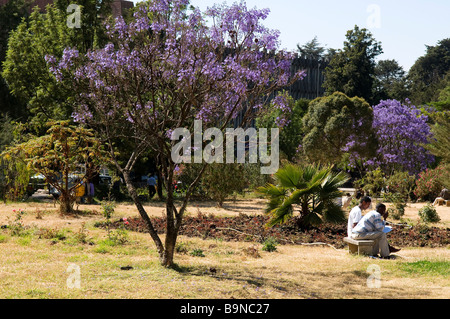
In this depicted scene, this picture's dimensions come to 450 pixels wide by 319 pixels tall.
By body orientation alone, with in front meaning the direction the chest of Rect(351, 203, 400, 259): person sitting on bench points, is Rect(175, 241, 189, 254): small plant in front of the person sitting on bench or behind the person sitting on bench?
behind

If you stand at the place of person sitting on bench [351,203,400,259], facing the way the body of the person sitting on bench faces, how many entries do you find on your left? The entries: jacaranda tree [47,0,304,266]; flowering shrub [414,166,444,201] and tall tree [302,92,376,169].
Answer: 2

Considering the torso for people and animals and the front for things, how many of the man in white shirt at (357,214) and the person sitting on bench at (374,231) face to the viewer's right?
2

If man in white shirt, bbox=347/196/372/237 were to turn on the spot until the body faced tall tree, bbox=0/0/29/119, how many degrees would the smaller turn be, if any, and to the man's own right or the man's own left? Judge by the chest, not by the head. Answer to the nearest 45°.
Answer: approximately 135° to the man's own left

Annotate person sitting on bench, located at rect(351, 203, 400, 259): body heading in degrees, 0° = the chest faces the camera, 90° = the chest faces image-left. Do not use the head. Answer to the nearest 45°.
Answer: approximately 270°

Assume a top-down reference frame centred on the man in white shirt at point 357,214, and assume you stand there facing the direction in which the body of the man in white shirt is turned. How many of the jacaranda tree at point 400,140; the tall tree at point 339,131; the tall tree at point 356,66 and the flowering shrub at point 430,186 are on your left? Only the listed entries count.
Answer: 4

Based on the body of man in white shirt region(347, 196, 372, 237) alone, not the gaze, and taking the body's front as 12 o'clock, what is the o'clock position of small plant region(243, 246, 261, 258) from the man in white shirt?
The small plant is roughly at 5 o'clock from the man in white shirt.

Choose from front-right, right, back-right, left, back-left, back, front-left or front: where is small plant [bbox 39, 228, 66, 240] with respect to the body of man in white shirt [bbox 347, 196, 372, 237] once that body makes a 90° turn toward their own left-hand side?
left

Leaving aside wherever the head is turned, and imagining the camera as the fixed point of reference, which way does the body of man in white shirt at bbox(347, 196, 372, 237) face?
to the viewer's right

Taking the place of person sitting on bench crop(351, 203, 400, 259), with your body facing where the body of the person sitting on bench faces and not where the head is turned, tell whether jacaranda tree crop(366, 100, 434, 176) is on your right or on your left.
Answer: on your left

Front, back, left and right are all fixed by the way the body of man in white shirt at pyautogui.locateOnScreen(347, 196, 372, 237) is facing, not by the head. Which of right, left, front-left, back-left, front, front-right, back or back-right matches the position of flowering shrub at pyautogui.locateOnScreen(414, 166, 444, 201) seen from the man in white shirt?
left

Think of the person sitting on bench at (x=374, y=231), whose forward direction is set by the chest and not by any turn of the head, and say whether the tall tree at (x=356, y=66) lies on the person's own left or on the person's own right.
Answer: on the person's own left

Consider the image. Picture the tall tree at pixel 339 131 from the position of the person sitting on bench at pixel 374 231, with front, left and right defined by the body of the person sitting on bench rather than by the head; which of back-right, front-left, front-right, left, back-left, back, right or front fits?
left

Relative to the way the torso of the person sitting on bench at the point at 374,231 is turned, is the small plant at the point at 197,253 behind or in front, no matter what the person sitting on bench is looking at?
behind

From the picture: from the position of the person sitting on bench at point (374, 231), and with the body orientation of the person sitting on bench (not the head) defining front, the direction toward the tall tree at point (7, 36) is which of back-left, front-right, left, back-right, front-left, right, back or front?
back-left
